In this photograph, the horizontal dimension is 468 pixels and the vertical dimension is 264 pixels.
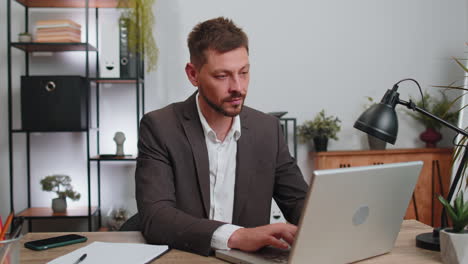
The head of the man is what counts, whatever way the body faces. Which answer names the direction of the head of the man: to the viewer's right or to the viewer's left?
to the viewer's right

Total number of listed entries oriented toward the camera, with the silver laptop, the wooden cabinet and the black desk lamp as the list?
1

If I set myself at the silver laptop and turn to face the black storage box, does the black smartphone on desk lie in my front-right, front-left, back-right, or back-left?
front-left

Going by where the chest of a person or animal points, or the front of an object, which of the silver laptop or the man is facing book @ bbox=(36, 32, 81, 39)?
the silver laptop

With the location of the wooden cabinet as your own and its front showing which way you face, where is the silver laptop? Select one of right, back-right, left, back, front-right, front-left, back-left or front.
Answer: front

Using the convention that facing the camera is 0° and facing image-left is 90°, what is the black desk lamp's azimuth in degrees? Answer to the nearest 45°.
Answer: approximately 90°

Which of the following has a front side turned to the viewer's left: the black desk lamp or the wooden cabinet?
the black desk lamp

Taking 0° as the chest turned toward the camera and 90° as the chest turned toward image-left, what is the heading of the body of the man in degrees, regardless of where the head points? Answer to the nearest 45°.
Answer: approximately 315°

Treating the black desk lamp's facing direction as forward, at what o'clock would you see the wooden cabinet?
The wooden cabinet is roughly at 3 o'clock from the black desk lamp.

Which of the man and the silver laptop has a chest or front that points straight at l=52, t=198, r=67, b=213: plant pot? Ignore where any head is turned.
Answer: the silver laptop

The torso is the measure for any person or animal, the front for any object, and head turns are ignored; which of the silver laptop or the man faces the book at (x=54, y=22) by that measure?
the silver laptop

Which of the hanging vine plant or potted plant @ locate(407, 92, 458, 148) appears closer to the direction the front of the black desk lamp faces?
the hanging vine plant

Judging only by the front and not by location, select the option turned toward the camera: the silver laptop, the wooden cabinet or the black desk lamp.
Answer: the wooden cabinet

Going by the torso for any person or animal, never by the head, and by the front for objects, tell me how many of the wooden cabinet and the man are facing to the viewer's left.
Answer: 0

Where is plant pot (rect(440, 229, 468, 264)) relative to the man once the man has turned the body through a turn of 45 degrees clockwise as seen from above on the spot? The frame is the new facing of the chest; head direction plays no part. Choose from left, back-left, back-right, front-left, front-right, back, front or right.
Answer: front-left

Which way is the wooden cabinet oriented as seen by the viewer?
toward the camera
